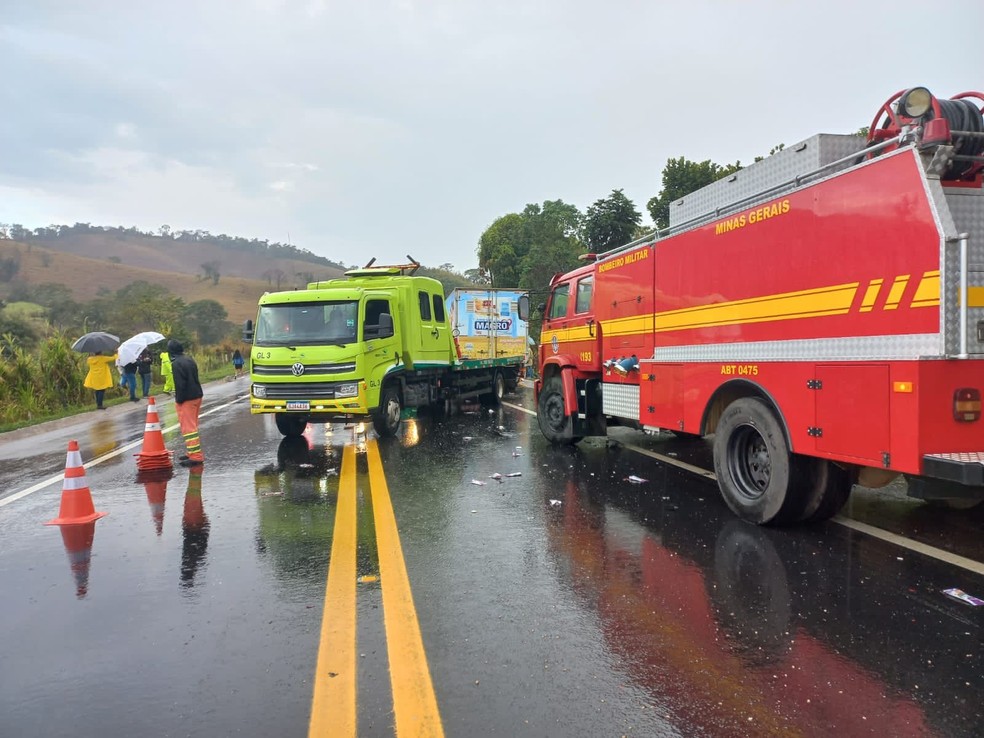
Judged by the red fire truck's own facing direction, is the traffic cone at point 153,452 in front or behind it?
in front

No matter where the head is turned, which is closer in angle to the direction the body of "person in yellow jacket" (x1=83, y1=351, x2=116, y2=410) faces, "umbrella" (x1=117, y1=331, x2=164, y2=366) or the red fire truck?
the umbrella

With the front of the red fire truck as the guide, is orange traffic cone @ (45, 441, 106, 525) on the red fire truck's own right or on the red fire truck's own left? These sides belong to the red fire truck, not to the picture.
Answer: on the red fire truck's own left

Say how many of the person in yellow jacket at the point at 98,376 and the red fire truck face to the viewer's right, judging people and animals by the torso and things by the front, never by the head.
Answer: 0

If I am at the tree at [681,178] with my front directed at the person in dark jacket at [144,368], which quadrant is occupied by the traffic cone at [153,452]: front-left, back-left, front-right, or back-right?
front-left

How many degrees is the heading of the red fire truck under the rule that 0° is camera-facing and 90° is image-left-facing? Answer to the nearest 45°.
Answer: approximately 135°

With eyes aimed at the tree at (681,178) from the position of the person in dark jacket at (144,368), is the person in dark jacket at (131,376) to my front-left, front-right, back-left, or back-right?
back-right
